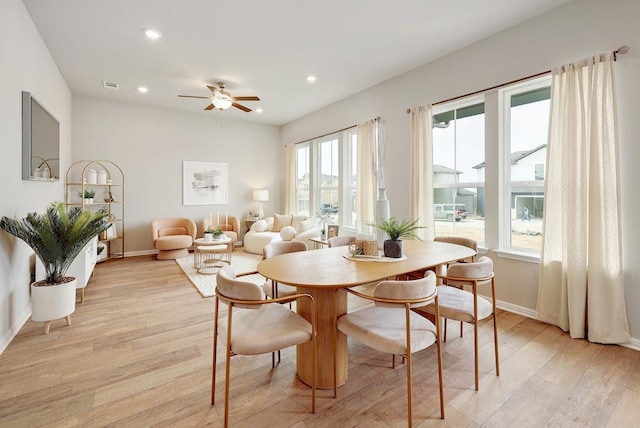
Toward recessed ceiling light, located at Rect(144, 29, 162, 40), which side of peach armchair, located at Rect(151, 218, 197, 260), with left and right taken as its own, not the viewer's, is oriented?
front

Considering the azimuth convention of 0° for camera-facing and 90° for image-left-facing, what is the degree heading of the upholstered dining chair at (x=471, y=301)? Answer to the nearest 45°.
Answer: approximately 135°

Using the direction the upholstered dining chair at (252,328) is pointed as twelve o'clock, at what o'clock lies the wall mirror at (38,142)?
The wall mirror is roughly at 9 o'clock from the upholstered dining chair.

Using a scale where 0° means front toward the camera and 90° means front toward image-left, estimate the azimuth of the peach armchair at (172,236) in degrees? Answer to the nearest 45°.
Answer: approximately 0°

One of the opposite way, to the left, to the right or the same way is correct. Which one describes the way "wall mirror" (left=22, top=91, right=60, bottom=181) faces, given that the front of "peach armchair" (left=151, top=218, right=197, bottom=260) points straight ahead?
to the left

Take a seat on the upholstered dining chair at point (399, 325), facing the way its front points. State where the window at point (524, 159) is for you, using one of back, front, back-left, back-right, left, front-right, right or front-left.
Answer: right

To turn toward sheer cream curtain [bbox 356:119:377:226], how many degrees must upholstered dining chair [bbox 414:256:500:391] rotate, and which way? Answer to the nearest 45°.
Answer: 0° — it already faces it

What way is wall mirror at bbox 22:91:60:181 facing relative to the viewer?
to the viewer's right

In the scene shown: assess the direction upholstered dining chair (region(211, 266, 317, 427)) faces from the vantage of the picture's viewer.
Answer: facing away from the viewer and to the right of the viewer

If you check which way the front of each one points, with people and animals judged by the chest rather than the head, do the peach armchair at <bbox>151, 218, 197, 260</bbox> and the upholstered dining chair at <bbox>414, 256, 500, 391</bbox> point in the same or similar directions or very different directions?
very different directions

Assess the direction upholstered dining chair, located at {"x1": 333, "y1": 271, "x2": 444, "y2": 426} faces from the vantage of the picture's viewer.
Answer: facing away from the viewer and to the left of the viewer

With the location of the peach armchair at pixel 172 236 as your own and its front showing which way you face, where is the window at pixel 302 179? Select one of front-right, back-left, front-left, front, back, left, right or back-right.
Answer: left

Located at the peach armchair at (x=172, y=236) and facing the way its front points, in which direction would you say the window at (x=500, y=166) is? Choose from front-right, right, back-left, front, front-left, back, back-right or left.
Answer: front-left
